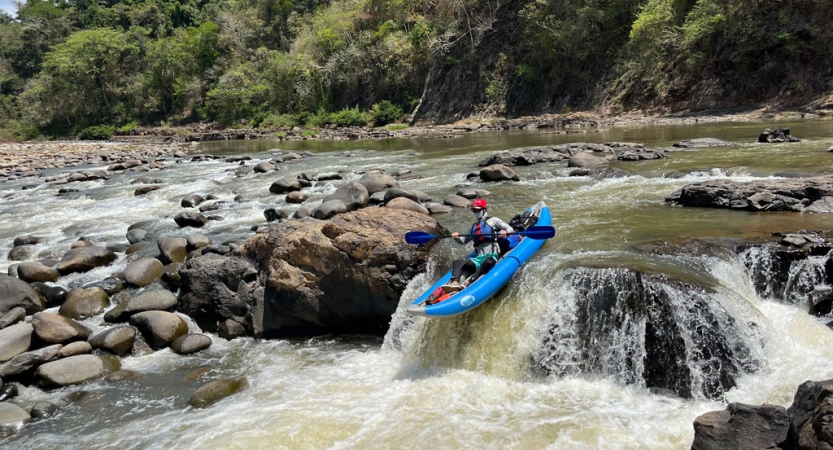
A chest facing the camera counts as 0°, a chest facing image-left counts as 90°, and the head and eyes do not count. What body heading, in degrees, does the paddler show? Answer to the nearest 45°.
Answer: approximately 45°

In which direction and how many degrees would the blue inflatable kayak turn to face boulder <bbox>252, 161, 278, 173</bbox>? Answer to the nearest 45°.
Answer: approximately 90° to its right

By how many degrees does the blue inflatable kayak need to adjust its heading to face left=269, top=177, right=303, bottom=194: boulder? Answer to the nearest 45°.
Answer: approximately 90° to its right

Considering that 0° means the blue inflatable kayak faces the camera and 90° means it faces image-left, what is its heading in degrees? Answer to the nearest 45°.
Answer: approximately 45°

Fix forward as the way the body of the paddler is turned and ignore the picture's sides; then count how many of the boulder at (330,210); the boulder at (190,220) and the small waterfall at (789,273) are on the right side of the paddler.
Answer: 2

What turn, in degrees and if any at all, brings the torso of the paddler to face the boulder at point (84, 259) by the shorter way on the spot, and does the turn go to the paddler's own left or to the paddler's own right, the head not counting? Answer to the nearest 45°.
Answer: approximately 45° to the paddler's own right

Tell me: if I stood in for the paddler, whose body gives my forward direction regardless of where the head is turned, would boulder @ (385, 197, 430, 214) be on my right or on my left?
on my right

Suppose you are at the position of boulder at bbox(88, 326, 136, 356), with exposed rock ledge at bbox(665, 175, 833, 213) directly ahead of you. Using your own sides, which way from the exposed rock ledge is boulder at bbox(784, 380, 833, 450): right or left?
right

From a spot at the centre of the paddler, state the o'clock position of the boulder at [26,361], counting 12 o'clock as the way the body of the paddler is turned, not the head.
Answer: The boulder is roughly at 1 o'clock from the paddler.

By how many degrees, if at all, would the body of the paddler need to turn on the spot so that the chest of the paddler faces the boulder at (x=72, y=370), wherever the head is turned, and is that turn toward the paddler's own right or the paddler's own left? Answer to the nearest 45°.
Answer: approximately 45° to the paddler's own right

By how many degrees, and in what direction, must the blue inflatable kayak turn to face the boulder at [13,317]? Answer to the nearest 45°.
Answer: approximately 45° to its right

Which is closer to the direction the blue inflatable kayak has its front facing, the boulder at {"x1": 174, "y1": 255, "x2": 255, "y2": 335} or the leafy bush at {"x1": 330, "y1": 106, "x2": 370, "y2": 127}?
the boulder

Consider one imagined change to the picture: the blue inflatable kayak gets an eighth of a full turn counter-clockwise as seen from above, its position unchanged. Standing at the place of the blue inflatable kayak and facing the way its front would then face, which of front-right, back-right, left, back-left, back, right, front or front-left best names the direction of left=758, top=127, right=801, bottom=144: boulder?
back-left

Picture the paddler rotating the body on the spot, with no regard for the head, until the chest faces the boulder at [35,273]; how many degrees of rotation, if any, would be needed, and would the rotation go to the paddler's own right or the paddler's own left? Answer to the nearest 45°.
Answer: approximately 45° to the paddler's own right
